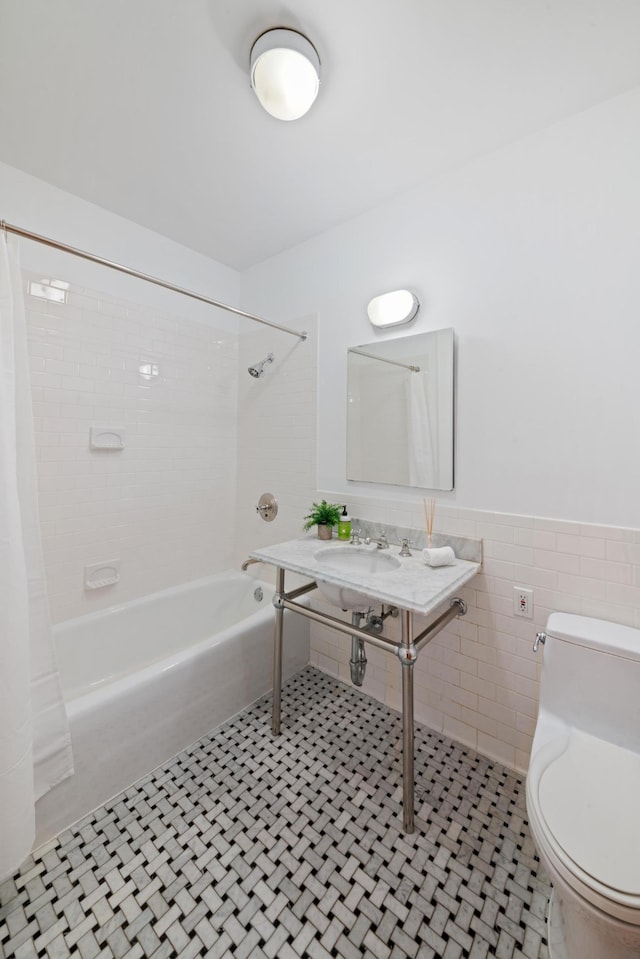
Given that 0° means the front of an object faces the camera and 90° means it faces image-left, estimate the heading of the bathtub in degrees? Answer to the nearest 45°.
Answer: approximately 315°

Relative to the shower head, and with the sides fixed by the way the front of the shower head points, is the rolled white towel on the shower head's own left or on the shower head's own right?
on the shower head's own left

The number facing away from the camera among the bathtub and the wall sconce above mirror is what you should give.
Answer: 0

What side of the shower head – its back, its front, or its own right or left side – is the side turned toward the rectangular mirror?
left

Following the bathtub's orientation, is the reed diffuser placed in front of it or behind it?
in front
